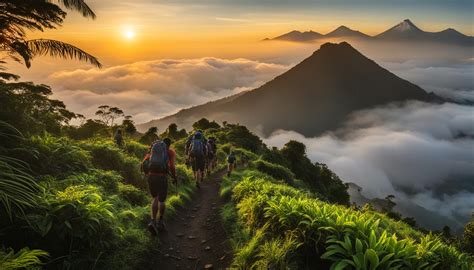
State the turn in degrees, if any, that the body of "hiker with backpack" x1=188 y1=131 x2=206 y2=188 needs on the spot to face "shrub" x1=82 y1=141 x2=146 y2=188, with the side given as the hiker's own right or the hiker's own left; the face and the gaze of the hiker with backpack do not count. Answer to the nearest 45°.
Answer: approximately 90° to the hiker's own left

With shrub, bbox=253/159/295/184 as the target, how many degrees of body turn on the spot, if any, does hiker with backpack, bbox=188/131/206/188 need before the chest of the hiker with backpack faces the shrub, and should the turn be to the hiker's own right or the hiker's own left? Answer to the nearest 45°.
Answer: approximately 45° to the hiker's own right

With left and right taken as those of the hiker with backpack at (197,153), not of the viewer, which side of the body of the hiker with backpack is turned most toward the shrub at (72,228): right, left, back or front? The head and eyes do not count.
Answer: back

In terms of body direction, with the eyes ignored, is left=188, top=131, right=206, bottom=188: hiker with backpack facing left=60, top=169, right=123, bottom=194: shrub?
no

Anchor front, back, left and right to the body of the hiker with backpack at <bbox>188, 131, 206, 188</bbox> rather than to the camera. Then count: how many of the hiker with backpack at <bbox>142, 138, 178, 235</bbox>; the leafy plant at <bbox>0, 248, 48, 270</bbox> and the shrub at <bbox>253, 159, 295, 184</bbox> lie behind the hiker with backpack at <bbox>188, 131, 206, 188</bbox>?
2

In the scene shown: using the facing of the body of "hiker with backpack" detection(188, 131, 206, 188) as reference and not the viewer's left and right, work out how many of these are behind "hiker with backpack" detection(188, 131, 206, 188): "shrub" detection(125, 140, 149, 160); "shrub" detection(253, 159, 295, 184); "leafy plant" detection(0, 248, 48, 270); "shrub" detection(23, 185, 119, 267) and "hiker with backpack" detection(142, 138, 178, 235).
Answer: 3

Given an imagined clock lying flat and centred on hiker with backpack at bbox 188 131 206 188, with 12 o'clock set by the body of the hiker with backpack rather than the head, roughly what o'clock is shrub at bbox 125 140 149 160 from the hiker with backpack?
The shrub is roughly at 11 o'clock from the hiker with backpack.

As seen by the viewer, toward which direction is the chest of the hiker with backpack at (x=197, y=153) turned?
away from the camera

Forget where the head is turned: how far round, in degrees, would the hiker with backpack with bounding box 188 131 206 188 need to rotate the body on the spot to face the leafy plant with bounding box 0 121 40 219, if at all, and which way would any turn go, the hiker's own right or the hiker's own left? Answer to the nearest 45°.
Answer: approximately 180°

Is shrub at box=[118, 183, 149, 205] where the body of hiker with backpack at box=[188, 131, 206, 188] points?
no

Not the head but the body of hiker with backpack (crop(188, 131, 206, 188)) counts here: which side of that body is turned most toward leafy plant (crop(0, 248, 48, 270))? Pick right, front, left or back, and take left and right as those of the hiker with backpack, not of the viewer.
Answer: back
